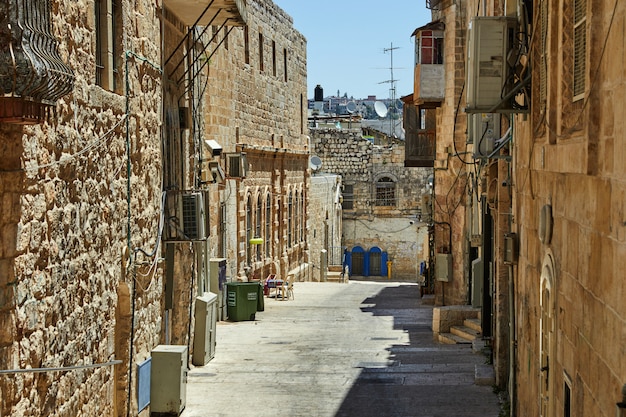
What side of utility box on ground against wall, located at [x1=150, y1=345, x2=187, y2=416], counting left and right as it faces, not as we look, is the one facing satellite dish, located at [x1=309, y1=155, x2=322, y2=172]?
left

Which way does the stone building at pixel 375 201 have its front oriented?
toward the camera

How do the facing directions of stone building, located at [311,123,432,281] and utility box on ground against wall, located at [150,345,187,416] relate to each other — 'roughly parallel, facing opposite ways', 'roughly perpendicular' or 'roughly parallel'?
roughly perpendicular

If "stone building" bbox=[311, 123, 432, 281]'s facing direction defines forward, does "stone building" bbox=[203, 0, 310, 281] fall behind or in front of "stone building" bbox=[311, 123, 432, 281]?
in front

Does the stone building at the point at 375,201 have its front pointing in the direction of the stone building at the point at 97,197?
yes

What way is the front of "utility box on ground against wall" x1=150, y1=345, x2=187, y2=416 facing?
to the viewer's right

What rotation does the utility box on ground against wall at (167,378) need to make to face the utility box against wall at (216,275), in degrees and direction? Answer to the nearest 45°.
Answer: approximately 90° to its left

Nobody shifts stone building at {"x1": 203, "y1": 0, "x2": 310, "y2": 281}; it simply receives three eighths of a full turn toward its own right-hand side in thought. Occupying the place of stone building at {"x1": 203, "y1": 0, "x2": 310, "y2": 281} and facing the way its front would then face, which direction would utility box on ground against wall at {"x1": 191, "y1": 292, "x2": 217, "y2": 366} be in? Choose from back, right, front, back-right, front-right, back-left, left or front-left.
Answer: left

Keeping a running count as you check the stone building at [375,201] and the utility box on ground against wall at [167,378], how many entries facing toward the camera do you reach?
1

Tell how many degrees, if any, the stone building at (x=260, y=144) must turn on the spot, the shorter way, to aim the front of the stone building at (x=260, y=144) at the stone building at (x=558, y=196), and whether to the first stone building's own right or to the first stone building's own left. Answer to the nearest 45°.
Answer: approximately 45° to the first stone building's own right

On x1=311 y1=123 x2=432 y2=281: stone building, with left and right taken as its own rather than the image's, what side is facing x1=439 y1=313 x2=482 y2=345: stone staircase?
front

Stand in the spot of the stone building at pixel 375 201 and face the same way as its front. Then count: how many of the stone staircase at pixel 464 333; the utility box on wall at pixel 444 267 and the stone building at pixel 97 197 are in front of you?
3

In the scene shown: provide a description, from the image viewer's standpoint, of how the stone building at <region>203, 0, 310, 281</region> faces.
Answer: facing the viewer and to the right of the viewer

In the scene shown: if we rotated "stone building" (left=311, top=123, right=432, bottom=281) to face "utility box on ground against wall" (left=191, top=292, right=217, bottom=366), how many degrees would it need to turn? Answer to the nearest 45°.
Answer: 0° — it already faces it

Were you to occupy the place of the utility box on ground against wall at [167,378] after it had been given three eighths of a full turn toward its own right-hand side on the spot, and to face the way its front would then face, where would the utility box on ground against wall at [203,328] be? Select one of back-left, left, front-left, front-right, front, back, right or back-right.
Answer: back-right

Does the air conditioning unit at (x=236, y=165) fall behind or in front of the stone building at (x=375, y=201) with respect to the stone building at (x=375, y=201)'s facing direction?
in front

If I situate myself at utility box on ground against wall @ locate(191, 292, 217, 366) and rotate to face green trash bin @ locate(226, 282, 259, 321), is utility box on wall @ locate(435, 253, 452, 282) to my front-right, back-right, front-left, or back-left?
front-right

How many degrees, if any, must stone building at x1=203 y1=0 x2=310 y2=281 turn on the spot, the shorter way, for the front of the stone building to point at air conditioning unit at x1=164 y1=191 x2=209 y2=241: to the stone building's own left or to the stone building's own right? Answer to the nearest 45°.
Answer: approximately 45° to the stone building's own right
